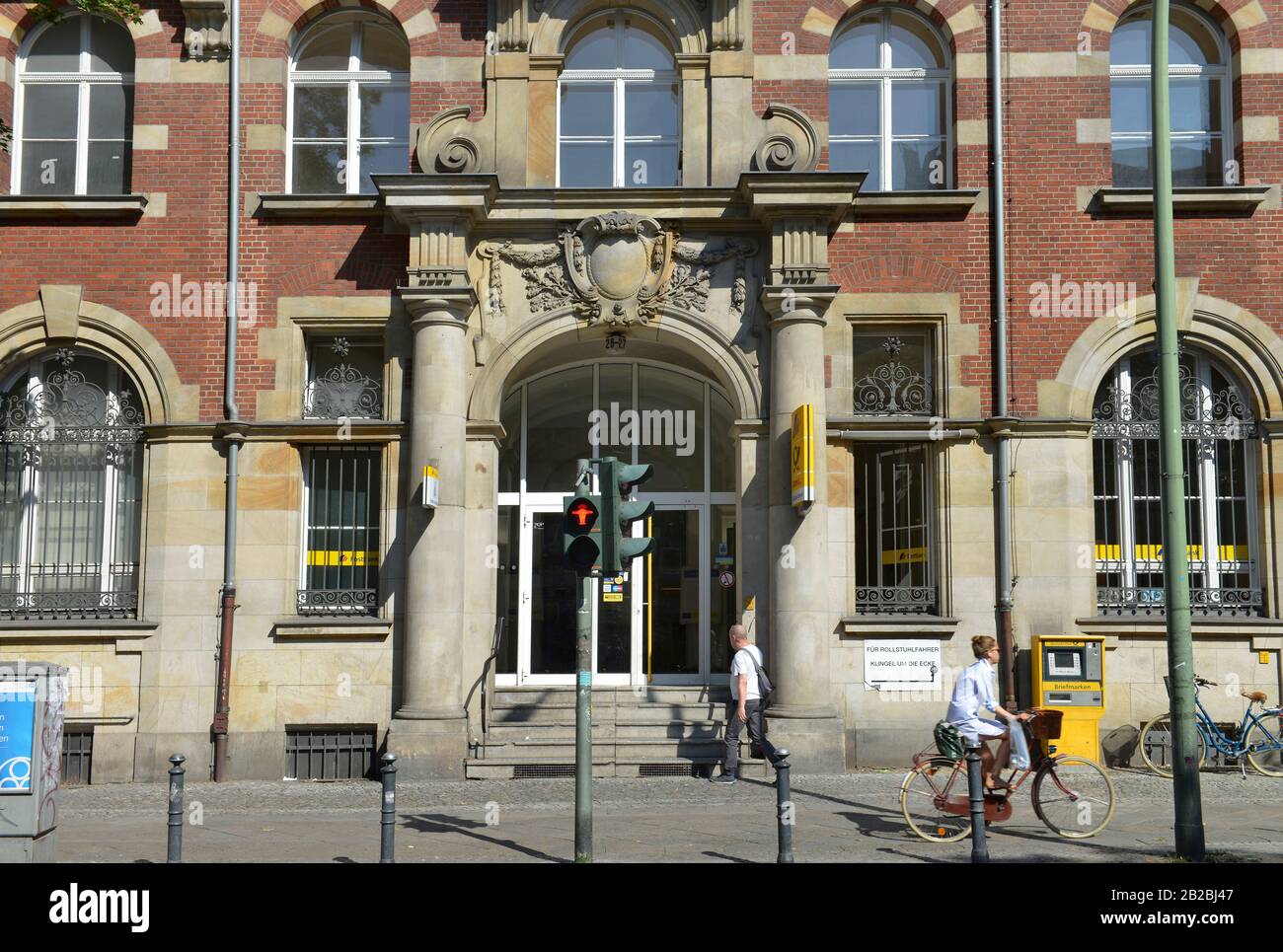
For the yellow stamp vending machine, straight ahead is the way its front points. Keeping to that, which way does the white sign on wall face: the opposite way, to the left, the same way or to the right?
the same way

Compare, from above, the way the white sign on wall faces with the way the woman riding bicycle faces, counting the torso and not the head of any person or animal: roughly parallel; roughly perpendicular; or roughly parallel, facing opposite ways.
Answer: roughly perpendicular

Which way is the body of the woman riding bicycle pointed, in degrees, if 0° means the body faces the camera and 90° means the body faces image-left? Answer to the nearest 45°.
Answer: approximately 270°

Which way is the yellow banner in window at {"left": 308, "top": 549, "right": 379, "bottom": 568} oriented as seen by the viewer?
toward the camera

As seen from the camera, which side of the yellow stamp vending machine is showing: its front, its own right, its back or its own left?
front

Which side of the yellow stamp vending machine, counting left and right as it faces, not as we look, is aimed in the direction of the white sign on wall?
right

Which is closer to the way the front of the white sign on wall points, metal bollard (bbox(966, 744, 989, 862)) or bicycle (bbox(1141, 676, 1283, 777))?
the metal bollard

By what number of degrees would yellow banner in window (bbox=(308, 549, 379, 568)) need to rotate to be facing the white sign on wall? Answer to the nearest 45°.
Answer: approximately 90° to its left

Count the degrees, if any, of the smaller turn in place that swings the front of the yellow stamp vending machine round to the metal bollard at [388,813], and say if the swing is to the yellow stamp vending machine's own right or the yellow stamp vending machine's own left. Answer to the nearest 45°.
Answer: approximately 45° to the yellow stamp vending machine's own right

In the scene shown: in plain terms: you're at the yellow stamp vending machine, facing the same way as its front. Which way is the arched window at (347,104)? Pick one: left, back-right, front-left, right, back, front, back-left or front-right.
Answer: right

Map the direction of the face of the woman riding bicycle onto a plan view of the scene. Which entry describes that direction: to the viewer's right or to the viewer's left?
to the viewer's right

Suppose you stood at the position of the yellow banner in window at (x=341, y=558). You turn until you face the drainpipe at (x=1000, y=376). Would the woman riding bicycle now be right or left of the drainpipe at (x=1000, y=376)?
right

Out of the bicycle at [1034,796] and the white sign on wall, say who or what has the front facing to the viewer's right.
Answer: the bicycle

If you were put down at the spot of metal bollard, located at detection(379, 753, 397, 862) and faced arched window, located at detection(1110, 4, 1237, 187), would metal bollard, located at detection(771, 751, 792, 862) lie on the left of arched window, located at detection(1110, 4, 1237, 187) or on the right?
right

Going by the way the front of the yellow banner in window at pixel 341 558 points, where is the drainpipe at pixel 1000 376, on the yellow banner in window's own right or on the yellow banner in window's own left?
on the yellow banner in window's own left

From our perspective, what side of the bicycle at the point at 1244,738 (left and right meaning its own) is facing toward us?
left
